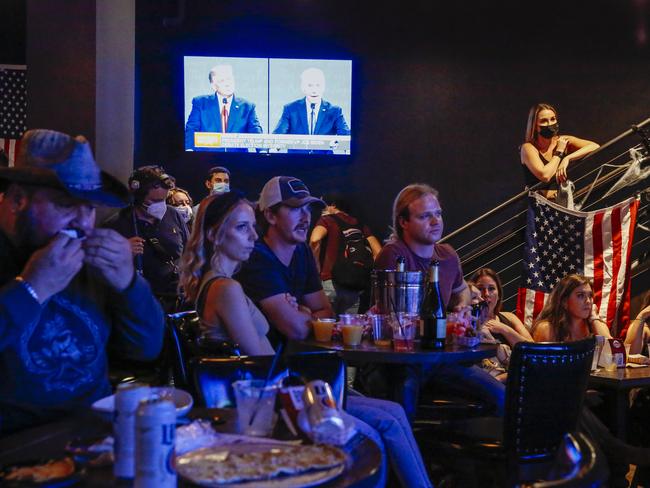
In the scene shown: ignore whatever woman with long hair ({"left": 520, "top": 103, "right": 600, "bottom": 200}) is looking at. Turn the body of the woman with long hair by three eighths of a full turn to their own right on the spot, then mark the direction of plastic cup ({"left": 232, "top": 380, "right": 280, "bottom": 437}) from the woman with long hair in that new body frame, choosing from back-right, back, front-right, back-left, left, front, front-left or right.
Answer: left

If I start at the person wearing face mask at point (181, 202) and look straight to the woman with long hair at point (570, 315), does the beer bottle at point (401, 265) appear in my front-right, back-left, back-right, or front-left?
front-right

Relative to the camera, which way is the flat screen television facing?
toward the camera

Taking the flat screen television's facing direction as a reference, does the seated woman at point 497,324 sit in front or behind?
in front

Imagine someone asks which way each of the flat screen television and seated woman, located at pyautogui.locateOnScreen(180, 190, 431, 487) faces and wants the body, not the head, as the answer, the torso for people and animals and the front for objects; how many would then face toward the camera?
1

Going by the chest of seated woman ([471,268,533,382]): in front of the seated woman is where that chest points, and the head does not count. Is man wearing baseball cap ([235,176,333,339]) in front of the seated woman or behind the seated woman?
in front

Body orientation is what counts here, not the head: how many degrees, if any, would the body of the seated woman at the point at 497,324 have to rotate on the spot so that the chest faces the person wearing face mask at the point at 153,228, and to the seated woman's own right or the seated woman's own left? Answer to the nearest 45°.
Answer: approximately 45° to the seated woman's own right

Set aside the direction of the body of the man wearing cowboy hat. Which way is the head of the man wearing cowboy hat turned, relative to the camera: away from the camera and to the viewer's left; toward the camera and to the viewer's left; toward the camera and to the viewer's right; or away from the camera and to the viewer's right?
toward the camera and to the viewer's right

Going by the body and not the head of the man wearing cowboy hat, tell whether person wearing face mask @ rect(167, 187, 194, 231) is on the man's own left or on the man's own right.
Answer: on the man's own left
